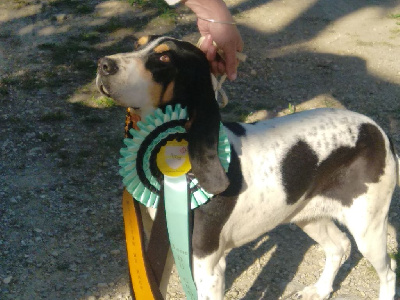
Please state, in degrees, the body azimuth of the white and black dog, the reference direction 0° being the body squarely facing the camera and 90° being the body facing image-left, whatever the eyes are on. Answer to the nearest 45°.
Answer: approximately 90°

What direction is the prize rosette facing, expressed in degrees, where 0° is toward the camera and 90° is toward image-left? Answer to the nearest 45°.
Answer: approximately 0°
